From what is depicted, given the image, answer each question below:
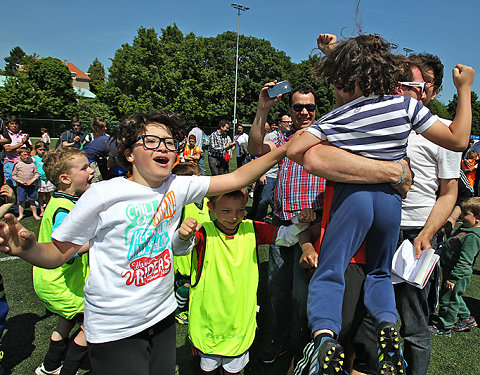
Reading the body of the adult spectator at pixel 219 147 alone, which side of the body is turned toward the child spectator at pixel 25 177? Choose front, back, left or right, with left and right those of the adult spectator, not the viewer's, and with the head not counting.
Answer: right

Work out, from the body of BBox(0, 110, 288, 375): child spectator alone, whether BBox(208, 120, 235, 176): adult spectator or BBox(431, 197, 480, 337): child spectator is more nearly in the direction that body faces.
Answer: the child spectator

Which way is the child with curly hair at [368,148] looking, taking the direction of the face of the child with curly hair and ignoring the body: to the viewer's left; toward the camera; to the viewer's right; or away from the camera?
away from the camera

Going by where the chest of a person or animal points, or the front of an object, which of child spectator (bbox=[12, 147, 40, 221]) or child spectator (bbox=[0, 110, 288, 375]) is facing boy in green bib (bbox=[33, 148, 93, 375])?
child spectator (bbox=[12, 147, 40, 221])

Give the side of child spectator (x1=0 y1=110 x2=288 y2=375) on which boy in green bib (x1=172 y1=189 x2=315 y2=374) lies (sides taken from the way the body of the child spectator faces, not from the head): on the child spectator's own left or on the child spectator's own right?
on the child spectator's own left

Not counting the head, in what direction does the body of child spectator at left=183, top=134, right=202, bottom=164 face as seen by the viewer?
toward the camera

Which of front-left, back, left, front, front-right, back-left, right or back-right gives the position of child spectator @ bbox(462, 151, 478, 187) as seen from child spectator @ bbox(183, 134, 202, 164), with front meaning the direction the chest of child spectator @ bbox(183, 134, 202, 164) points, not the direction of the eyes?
front-left

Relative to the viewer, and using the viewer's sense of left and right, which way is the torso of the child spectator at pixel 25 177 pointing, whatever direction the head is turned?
facing the viewer

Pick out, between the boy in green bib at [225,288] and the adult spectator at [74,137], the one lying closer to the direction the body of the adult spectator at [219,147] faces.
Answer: the boy in green bib

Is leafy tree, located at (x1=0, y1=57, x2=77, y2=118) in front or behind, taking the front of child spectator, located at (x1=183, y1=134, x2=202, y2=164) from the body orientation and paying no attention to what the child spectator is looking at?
behind

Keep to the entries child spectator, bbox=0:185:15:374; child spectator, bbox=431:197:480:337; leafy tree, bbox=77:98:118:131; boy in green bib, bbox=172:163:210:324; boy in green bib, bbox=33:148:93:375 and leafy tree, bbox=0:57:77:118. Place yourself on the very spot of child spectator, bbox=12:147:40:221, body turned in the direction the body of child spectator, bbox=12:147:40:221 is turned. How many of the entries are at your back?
2

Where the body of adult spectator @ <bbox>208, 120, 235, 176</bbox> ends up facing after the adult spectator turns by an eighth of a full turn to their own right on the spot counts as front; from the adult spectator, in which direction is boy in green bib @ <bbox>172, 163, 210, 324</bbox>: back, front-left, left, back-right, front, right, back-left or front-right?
front

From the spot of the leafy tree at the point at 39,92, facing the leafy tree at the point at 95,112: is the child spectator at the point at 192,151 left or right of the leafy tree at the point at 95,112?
right

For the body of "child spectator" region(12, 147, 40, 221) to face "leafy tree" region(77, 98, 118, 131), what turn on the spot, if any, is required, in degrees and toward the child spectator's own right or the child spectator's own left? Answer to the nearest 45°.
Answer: approximately 180°

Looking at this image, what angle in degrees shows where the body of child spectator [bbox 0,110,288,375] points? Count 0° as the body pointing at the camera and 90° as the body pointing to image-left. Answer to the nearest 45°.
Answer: approximately 315°

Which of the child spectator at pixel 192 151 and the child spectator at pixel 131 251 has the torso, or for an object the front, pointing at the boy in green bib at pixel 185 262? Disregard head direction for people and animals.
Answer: the child spectator at pixel 192 151

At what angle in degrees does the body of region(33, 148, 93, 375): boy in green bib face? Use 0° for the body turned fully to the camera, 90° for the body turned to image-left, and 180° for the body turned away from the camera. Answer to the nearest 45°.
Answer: approximately 270°

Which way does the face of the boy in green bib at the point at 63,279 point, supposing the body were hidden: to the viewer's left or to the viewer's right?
to the viewer's right
